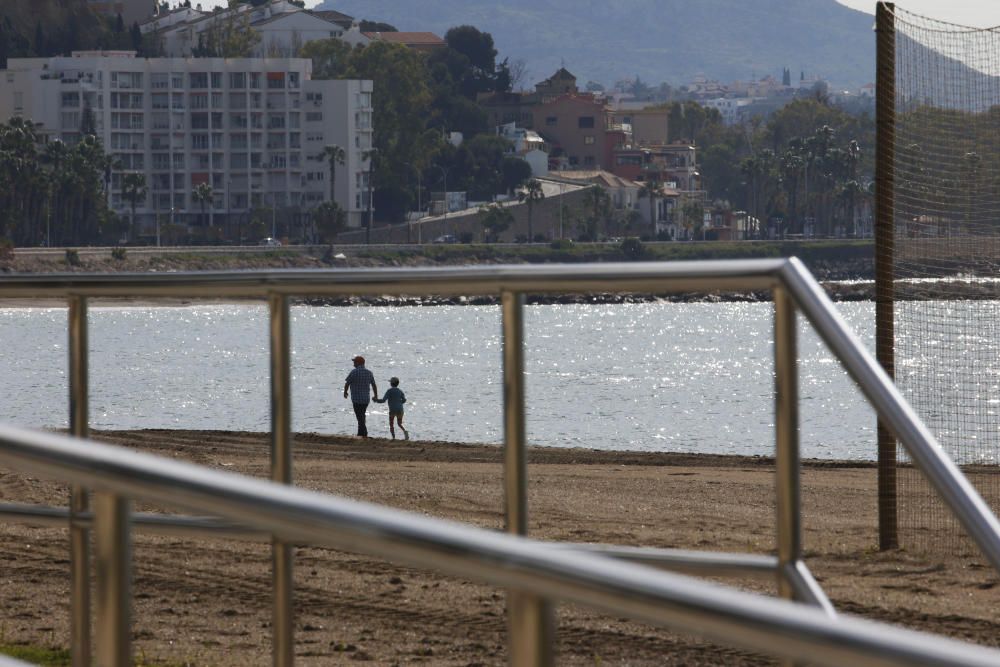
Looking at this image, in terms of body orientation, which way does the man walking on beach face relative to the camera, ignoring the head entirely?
away from the camera

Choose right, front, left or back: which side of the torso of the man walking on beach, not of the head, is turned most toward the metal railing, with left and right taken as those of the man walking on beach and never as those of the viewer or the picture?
back

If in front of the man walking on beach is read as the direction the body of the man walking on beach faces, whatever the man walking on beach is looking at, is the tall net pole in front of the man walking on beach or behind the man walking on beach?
behind
